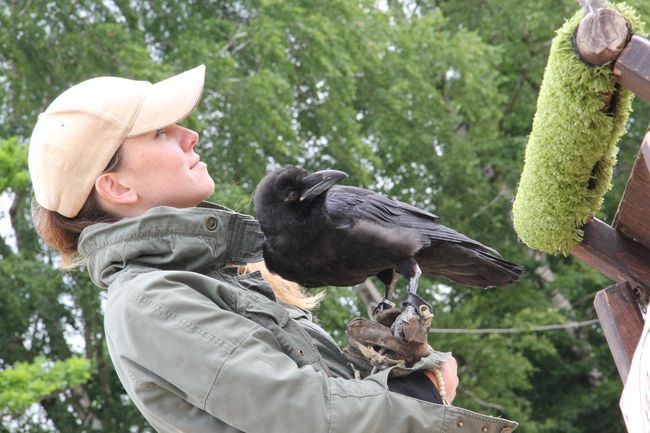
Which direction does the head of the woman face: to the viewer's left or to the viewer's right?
to the viewer's right

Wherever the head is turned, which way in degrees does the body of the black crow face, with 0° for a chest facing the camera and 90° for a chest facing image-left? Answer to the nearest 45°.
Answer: approximately 90°

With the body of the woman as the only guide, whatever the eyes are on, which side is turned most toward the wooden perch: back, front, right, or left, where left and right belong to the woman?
front

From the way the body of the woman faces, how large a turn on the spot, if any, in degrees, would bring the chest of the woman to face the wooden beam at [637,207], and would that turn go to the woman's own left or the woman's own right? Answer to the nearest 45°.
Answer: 0° — they already face it

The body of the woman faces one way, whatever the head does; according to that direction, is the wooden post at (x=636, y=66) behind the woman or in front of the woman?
in front

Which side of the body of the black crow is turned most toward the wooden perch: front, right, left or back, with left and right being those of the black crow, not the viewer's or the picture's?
back

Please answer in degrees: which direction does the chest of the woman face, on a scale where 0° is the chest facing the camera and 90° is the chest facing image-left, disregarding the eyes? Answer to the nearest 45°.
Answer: approximately 270°

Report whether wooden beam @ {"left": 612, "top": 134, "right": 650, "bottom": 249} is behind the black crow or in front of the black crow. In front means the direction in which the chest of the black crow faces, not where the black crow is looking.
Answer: behind
